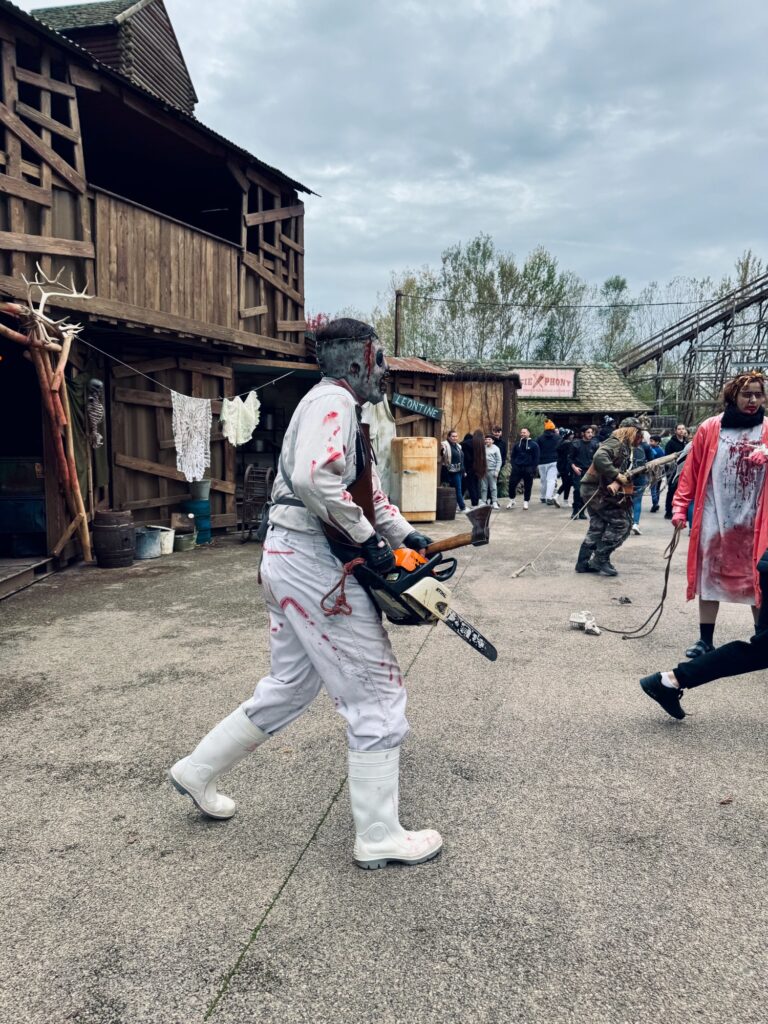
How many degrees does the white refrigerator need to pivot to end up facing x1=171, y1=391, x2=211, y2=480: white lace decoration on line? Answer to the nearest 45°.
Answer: approximately 45° to its right

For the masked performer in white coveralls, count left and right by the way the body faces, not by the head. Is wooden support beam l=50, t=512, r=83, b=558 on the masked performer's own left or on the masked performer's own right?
on the masked performer's own left

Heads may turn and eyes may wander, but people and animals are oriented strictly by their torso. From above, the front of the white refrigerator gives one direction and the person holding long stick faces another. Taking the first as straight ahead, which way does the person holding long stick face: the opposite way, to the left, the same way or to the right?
to the left

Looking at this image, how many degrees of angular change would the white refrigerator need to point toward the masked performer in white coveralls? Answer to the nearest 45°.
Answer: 0° — it already faces them

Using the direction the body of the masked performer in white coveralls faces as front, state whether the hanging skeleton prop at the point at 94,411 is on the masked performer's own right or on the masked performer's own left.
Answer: on the masked performer's own left

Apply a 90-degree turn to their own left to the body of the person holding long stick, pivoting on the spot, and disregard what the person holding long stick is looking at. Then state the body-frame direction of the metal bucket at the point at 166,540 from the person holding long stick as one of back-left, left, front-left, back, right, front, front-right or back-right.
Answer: left

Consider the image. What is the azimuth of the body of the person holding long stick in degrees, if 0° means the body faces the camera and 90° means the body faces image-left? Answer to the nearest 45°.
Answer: approximately 270°

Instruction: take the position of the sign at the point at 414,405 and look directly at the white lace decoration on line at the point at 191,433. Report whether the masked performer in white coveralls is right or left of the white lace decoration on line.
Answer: left

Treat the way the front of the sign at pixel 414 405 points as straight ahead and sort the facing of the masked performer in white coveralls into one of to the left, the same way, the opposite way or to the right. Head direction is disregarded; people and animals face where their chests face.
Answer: to the left

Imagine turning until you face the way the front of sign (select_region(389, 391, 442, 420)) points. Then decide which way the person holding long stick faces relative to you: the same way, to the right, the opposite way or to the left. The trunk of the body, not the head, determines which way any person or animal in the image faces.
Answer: to the left

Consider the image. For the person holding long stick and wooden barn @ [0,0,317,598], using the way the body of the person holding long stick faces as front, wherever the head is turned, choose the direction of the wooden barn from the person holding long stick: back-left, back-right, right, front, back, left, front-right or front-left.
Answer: back
